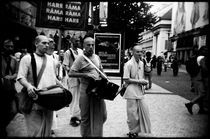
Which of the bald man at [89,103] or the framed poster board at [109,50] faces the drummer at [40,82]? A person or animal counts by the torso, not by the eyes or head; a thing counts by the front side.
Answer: the framed poster board

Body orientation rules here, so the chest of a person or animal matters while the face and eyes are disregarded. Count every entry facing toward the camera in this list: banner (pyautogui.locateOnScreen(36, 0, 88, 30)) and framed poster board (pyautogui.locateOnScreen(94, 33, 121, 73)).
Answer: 2

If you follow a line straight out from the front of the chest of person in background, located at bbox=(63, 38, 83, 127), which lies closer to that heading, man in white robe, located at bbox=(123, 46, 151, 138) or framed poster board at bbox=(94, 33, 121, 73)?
the man in white robe

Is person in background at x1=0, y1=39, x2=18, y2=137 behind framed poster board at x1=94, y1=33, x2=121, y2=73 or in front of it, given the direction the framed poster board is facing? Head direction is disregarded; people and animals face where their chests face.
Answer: in front

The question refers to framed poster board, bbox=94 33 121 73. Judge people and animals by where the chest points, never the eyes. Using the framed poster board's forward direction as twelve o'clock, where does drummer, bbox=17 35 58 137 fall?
The drummer is roughly at 12 o'clock from the framed poster board.

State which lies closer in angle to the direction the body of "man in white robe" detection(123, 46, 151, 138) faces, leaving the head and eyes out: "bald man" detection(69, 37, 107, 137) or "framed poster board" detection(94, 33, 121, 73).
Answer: the bald man

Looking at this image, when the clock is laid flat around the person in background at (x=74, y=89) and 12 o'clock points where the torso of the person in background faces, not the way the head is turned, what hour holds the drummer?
The drummer is roughly at 2 o'clock from the person in background.

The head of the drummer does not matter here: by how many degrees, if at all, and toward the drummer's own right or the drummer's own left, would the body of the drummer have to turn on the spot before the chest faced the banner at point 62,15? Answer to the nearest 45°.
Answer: approximately 135° to the drummer's own left

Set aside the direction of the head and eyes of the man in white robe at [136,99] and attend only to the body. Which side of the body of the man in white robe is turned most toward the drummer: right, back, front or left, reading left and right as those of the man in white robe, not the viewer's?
right
